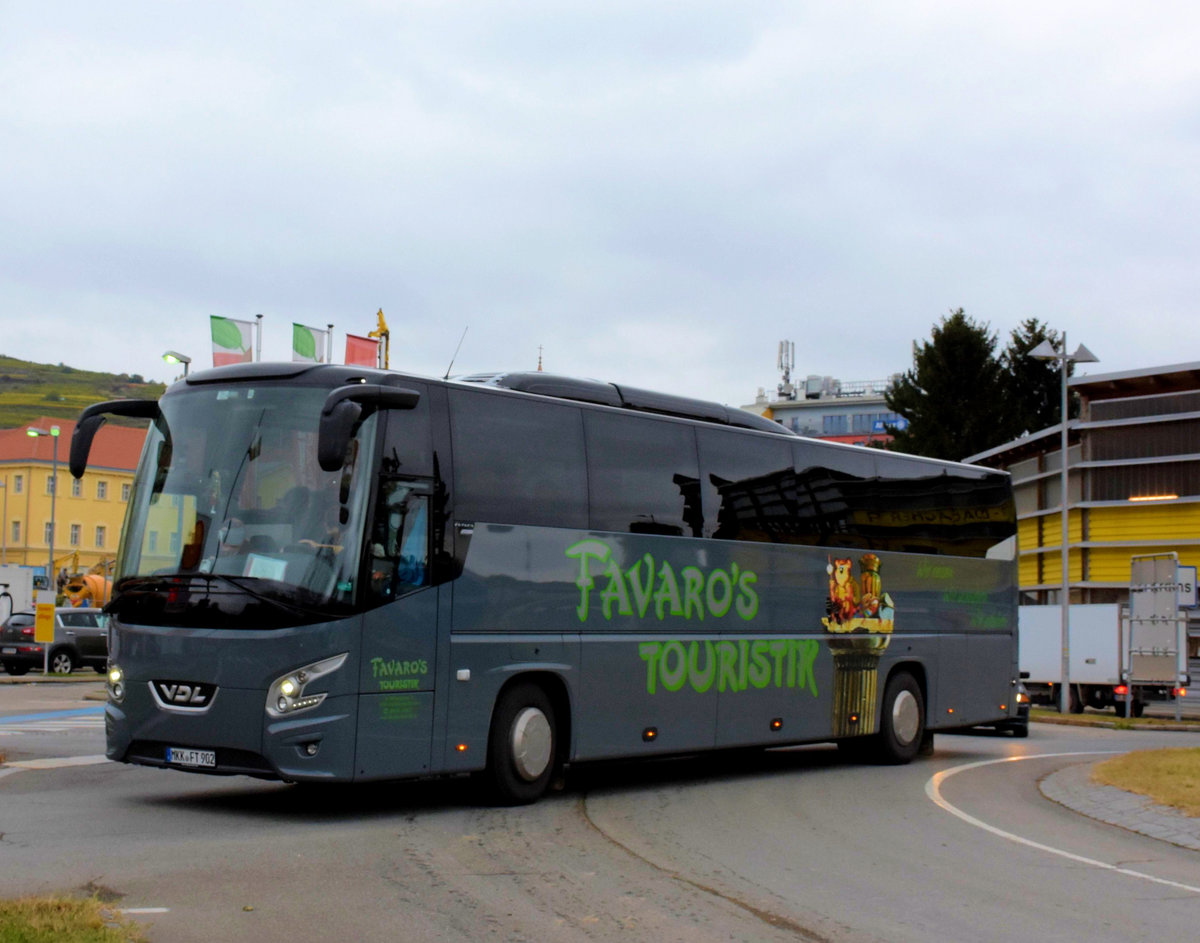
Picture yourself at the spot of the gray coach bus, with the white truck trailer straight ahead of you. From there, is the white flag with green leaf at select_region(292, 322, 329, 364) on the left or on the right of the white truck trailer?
left

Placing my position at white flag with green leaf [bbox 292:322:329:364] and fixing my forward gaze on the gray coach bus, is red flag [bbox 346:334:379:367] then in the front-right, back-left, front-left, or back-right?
front-left

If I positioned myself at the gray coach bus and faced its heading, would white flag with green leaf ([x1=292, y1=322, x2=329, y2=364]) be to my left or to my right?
on my right

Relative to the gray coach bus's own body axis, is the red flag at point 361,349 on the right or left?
on its right

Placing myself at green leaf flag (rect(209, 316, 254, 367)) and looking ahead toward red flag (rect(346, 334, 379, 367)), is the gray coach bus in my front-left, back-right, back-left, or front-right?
front-right

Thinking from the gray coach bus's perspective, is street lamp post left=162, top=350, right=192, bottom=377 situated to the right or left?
on its right

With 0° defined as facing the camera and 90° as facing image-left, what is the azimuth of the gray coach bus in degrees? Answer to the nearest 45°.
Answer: approximately 45°

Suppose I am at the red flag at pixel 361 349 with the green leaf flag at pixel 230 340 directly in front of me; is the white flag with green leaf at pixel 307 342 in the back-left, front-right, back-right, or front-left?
front-right

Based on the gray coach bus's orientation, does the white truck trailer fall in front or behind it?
behind

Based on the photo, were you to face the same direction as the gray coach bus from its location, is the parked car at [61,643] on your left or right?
on your right
